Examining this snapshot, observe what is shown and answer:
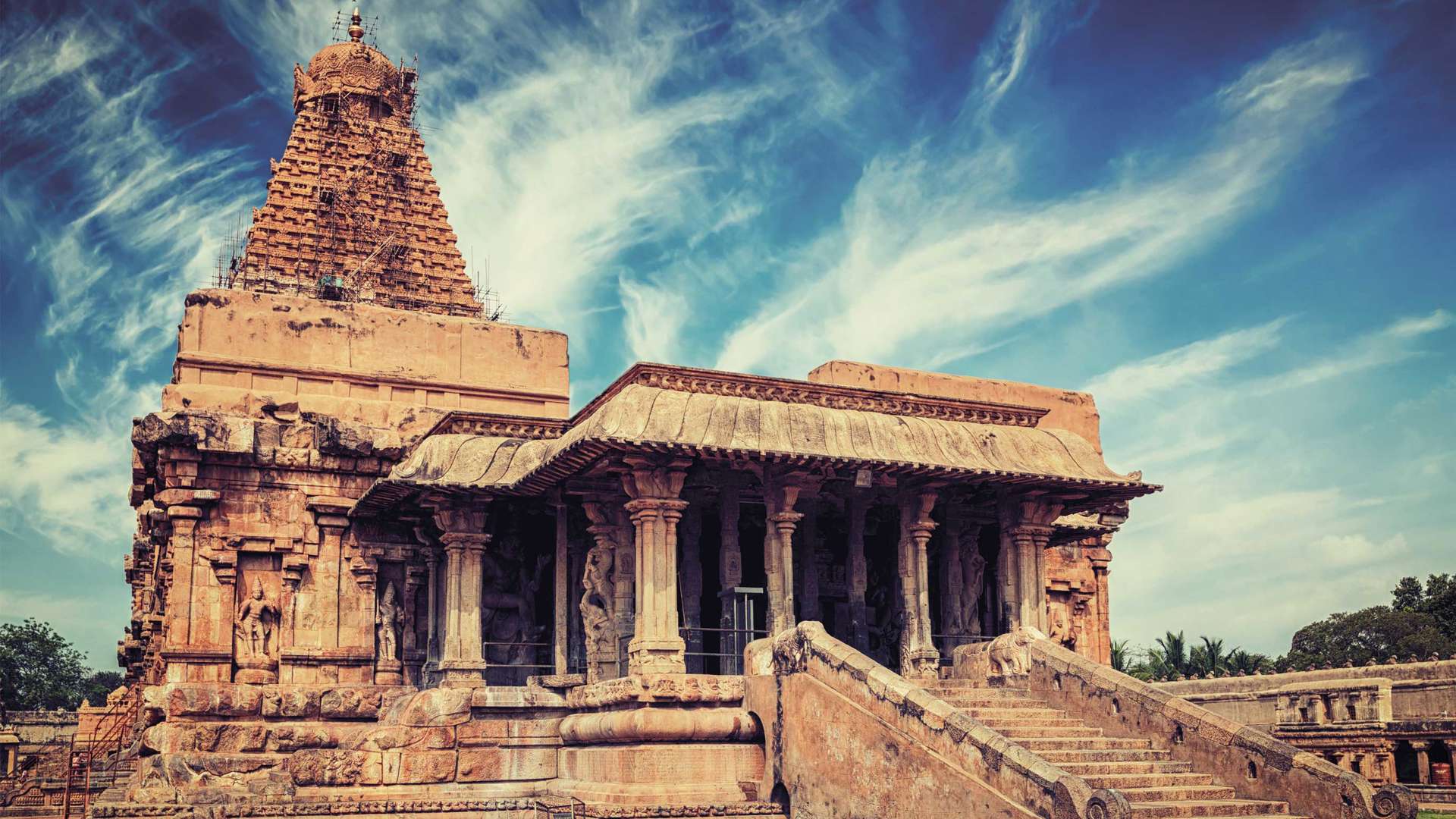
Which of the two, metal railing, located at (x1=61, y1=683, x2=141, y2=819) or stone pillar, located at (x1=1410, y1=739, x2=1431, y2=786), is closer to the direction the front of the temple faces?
the stone pillar

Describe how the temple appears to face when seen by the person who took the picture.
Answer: facing the viewer and to the right of the viewer
